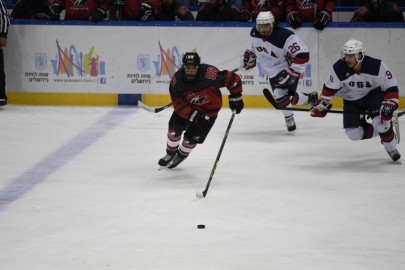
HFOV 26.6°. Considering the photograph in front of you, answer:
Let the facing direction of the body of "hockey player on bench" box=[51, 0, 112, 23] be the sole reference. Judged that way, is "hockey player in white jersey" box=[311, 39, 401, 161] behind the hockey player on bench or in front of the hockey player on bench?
in front

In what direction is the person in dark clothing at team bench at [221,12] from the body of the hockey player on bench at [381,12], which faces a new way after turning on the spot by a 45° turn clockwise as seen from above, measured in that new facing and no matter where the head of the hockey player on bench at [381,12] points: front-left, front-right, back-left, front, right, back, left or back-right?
front-right

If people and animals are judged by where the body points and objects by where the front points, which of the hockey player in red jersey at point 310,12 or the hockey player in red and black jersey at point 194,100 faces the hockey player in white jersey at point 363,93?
the hockey player in red jersey

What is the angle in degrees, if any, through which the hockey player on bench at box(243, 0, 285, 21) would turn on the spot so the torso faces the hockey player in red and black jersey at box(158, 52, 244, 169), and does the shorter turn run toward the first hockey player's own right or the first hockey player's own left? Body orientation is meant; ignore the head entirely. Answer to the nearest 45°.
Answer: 0° — they already face them

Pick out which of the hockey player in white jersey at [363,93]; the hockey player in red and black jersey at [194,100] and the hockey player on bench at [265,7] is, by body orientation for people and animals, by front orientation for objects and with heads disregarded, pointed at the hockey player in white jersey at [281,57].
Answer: the hockey player on bench

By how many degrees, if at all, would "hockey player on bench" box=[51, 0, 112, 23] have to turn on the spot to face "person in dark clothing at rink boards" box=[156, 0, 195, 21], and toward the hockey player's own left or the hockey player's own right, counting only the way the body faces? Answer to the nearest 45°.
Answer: approximately 90° to the hockey player's own left

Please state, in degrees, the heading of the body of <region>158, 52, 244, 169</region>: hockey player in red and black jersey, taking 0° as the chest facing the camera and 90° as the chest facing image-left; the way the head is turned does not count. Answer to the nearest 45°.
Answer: approximately 0°

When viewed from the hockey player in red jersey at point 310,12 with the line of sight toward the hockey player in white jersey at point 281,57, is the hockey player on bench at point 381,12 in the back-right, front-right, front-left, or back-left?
back-left

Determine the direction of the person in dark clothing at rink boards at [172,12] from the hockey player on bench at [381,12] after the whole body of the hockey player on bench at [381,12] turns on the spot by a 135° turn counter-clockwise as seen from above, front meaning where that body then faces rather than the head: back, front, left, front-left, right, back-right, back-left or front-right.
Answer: back-left

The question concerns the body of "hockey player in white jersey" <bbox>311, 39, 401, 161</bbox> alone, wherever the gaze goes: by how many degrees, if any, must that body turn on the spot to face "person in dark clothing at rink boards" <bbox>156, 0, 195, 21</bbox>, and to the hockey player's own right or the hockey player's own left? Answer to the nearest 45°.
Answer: approximately 90° to the hockey player's own right

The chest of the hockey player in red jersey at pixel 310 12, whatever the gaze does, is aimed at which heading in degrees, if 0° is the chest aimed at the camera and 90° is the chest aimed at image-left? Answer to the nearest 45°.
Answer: approximately 0°

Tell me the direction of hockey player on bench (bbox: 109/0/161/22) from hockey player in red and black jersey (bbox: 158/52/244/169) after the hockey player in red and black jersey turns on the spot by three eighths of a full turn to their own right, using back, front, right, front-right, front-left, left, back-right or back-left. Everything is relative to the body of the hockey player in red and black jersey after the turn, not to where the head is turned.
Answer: front-right
